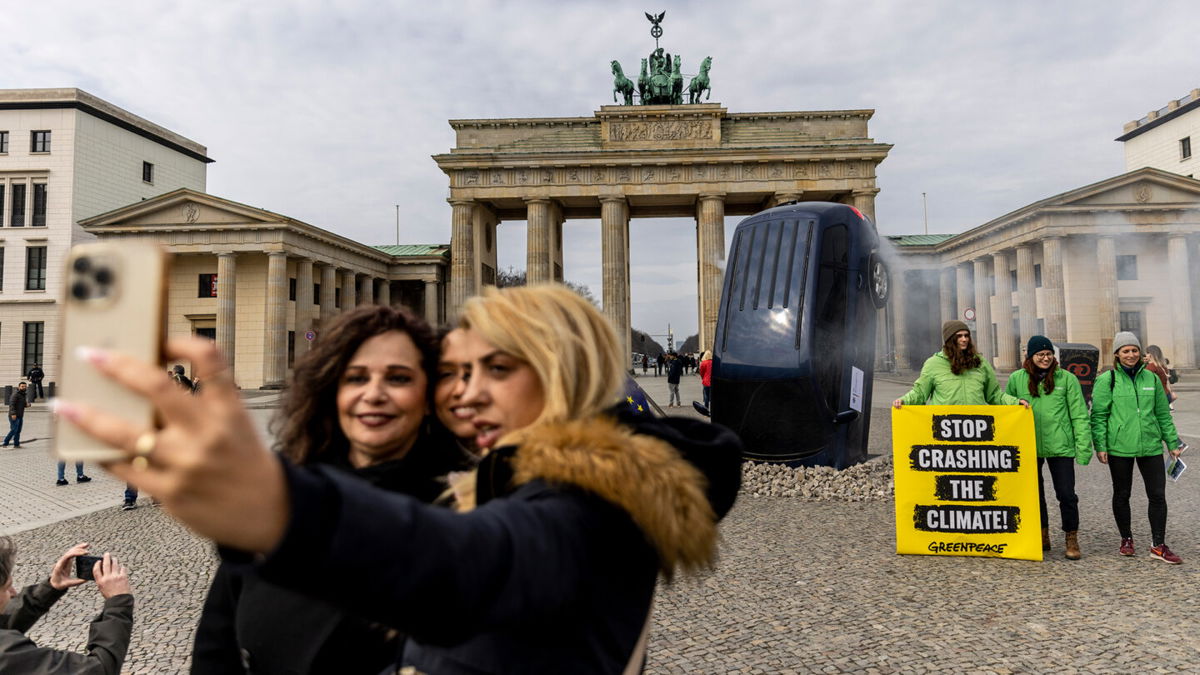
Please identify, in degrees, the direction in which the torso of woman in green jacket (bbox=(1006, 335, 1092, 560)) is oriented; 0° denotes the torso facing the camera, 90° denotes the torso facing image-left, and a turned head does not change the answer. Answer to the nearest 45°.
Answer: approximately 0°

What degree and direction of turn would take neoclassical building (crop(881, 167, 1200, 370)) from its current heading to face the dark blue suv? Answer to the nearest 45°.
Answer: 0° — it already faces it

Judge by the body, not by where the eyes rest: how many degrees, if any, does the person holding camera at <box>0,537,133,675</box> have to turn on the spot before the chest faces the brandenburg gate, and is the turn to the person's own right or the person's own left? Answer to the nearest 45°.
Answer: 0° — they already face it

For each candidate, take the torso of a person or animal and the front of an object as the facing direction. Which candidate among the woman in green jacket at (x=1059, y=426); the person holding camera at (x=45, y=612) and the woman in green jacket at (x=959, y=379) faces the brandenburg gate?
the person holding camera

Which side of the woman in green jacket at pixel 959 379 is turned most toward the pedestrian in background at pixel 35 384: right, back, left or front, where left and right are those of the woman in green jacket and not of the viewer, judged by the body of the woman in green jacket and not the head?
right

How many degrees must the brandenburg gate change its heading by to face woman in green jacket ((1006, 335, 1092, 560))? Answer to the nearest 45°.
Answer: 0° — it already faces them

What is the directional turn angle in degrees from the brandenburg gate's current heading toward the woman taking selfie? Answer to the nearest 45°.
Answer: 0° — it already faces them

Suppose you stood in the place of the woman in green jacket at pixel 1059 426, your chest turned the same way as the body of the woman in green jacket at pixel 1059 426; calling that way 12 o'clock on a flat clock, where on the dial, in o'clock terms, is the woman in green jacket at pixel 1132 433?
the woman in green jacket at pixel 1132 433 is roughly at 8 o'clock from the woman in green jacket at pixel 1059 426.
